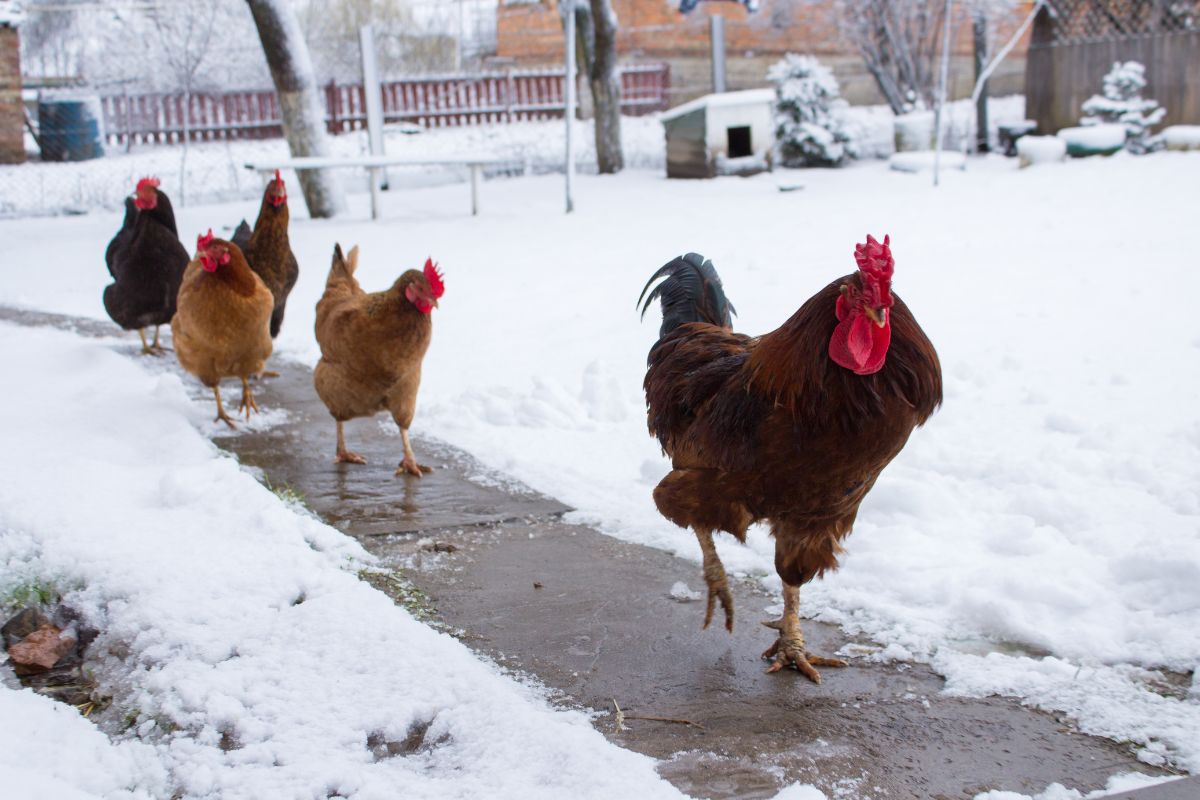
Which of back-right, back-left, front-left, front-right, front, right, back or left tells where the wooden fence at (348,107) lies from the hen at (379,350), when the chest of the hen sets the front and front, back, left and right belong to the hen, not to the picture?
back-left

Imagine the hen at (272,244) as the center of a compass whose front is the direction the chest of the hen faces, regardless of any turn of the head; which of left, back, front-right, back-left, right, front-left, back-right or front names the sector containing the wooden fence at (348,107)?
back-left

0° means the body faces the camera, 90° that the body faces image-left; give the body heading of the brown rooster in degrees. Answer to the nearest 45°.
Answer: approximately 315°

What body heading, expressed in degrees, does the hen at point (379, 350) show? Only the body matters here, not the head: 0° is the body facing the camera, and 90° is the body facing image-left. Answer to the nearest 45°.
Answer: approximately 315°

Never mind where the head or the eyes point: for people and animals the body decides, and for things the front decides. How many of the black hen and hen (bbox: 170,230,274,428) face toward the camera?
2

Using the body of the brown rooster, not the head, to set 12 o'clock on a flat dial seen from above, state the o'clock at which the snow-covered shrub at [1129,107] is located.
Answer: The snow-covered shrub is roughly at 8 o'clock from the brown rooster.

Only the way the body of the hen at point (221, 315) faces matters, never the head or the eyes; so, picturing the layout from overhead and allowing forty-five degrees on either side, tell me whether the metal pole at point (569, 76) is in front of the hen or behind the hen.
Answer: behind
